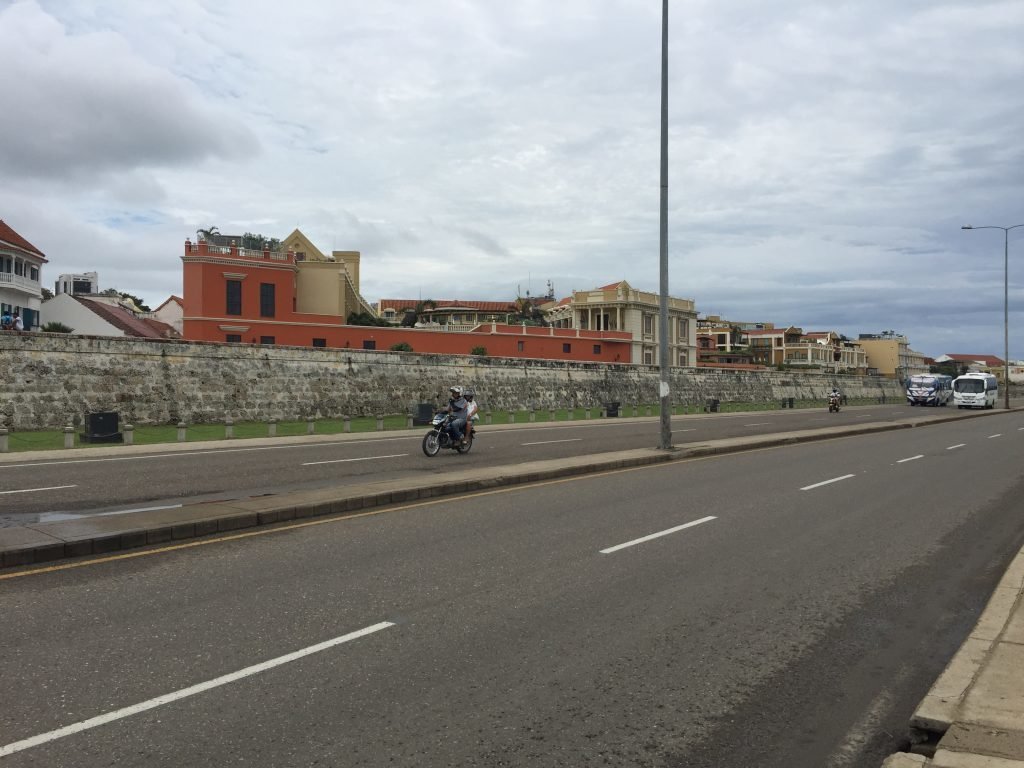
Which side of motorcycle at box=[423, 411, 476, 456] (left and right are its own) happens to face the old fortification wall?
right

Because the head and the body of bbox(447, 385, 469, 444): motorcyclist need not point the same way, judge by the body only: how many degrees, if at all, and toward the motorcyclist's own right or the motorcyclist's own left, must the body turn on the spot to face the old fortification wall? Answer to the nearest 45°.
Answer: approximately 90° to the motorcyclist's own right

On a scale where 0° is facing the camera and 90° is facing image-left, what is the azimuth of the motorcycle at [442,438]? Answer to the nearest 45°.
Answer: approximately 45°

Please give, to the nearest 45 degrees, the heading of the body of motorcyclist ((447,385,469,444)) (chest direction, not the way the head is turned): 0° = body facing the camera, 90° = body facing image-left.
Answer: approximately 45°

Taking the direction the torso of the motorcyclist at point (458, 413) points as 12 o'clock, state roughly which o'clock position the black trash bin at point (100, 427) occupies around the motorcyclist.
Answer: The black trash bin is roughly at 2 o'clock from the motorcyclist.
